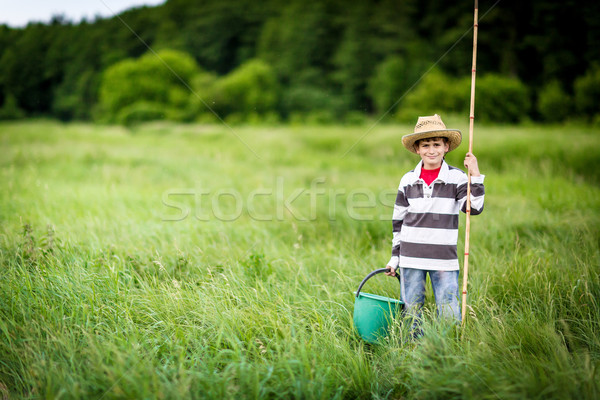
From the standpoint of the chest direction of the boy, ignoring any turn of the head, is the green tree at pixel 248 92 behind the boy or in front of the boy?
behind

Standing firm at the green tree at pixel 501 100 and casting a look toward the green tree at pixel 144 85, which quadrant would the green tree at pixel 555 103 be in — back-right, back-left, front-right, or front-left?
back-right

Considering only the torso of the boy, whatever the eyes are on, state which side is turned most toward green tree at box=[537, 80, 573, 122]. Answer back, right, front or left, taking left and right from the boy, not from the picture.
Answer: back

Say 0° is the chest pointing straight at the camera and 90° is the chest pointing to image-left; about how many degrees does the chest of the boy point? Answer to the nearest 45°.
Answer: approximately 0°

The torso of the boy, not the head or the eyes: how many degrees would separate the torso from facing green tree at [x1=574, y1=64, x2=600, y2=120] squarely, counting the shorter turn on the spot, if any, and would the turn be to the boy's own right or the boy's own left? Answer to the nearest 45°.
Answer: approximately 180°

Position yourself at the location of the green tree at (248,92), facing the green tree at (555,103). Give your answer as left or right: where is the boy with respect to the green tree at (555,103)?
right
